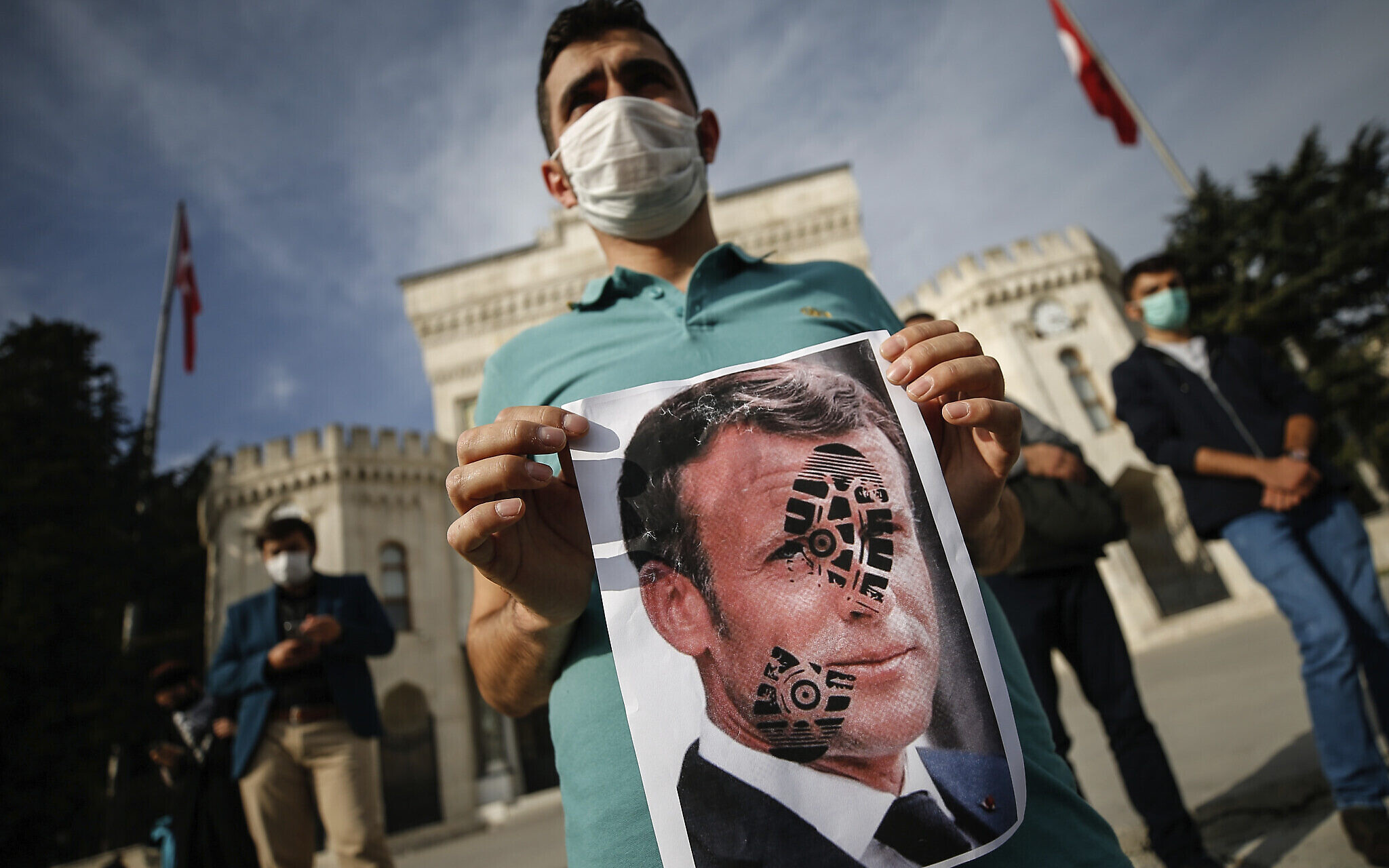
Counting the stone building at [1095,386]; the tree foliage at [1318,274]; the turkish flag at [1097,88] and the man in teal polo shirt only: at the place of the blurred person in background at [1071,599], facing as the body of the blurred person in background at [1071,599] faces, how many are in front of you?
1

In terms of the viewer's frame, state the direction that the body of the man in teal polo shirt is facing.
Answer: toward the camera

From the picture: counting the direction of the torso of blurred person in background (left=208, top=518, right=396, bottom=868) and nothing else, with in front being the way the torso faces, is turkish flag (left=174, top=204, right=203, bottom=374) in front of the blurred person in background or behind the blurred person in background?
behind

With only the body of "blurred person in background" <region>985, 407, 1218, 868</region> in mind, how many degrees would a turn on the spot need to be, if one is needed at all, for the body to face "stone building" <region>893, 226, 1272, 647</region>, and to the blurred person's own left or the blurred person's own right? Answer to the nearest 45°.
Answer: approximately 180°

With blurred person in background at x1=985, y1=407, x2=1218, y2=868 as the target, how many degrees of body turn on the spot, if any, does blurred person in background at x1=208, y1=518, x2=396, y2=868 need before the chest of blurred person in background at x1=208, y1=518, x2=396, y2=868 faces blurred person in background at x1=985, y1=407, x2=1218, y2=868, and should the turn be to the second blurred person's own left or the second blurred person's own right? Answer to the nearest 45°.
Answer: approximately 45° to the second blurred person's own left

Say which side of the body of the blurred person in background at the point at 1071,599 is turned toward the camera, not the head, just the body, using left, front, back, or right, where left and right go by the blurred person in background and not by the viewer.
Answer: front

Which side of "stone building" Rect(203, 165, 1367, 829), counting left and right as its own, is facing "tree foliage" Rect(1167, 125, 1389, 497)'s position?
left

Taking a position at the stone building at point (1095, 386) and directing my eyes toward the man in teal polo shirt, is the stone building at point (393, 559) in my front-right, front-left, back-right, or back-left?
front-right

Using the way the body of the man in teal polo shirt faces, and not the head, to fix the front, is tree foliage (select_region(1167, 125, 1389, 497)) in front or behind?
behind

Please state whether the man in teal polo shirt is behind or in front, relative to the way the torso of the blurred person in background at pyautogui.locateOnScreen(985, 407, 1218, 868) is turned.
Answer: in front

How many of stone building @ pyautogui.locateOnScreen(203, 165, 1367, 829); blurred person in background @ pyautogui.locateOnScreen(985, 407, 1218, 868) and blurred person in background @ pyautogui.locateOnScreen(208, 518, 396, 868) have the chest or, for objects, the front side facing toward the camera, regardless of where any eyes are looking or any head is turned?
3

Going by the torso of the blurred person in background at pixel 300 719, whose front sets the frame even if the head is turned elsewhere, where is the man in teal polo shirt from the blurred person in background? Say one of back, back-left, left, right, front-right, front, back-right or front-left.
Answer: front
